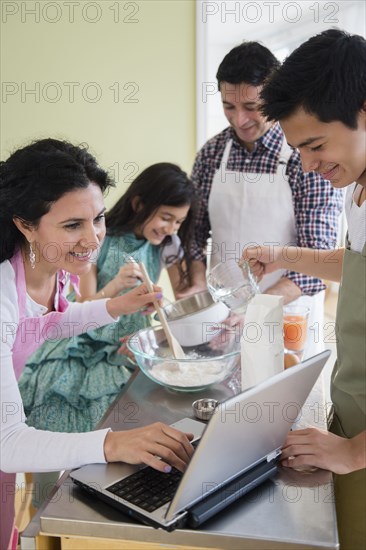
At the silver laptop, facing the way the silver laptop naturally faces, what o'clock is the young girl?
The young girl is roughly at 1 o'clock from the silver laptop.

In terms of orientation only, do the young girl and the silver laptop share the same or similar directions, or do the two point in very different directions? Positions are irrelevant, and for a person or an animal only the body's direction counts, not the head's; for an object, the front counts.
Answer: very different directions

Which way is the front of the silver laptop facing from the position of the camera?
facing away from the viewer and to the left of the viewer

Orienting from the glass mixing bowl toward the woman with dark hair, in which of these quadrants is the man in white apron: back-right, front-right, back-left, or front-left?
back-right

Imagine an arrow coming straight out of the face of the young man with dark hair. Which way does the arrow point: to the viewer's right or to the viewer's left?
to the viewer's left

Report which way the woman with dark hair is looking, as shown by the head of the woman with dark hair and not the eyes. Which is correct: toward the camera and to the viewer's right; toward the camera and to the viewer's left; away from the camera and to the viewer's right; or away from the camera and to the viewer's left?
toward the camera and to the viewer's right

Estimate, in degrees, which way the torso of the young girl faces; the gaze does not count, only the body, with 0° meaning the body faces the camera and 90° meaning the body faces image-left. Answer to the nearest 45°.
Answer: approximately 315°
